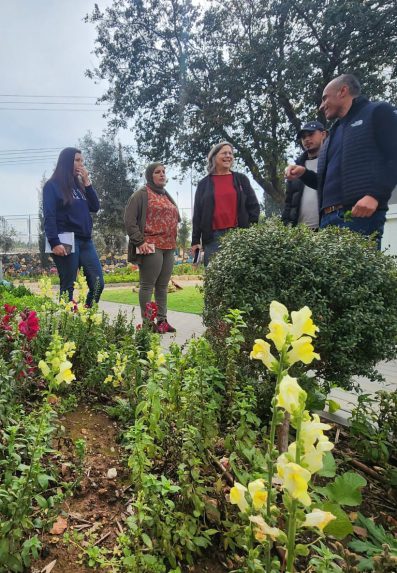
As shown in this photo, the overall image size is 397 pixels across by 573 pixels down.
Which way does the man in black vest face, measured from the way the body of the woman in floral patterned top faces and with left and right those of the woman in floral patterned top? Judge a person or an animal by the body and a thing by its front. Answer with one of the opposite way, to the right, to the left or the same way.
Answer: to the right

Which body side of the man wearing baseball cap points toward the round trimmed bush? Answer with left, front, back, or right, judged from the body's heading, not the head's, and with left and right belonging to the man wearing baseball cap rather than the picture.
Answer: front

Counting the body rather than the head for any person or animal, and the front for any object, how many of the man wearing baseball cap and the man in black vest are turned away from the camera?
0

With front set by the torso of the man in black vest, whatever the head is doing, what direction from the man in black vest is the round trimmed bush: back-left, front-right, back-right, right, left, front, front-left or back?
front-left

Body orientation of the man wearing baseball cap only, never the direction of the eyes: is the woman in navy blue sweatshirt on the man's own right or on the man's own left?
on the man's own right

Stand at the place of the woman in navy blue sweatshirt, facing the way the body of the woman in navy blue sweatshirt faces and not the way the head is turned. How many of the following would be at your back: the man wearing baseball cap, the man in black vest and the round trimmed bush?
0

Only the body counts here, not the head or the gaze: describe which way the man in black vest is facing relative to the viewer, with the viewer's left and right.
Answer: facing the viewer and to the left of the viewer

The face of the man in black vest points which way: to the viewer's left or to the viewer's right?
to the viewer's left

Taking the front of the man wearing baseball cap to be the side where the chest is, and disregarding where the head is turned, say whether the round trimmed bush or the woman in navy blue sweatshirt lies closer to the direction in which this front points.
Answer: the round trimmed bush

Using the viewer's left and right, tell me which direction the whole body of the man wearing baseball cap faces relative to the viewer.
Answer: facing the viewer

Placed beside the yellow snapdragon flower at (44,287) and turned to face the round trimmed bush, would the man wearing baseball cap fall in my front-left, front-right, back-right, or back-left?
front-left

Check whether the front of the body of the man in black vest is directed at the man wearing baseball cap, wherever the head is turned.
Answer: no

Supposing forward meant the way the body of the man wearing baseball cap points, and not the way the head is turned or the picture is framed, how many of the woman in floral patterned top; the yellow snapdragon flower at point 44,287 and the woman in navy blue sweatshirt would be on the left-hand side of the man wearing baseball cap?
0

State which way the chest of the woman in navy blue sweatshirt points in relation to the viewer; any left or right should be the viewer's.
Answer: facing the viewer and to the right of the viewer

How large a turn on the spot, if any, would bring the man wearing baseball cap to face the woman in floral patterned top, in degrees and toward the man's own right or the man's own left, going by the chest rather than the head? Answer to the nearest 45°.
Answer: approximately 90° to the man's own right

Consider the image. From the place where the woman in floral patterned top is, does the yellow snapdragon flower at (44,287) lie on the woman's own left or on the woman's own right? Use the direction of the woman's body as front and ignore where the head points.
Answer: on the woman's own right
